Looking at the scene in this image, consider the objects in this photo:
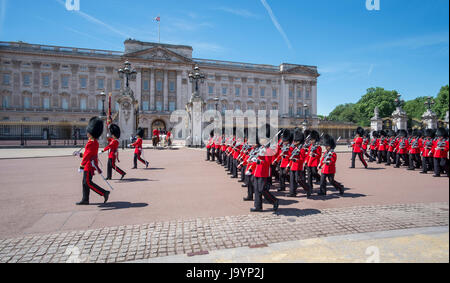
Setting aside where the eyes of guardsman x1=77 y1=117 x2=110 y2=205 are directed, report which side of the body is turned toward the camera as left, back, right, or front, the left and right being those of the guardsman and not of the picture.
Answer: left

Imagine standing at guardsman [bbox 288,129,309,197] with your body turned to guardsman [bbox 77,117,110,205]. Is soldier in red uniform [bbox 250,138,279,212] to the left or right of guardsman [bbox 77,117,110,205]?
left

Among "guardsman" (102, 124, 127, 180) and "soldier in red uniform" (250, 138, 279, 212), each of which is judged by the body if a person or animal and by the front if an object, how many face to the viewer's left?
2

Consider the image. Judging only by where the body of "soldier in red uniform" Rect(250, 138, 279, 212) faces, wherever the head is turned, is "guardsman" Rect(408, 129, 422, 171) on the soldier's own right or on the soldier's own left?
on the soldier's own right

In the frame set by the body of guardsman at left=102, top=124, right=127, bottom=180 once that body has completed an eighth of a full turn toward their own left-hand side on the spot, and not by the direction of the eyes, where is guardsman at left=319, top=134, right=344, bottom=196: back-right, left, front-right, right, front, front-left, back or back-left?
left

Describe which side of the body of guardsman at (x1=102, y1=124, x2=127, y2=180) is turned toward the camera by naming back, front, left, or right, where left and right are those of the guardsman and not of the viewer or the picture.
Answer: left

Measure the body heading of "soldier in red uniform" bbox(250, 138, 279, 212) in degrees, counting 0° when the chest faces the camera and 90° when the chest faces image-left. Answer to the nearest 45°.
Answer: approximately 90°

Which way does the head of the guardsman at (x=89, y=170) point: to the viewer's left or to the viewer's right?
to the viewer's left

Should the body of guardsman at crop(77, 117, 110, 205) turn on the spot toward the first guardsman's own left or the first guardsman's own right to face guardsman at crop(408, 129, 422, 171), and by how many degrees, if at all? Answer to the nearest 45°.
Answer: approximately 180°

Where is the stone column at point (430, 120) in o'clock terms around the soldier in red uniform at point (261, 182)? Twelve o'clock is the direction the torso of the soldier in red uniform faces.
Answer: The stone column is roughly at 4 o'clock from the soldier in red uniform.

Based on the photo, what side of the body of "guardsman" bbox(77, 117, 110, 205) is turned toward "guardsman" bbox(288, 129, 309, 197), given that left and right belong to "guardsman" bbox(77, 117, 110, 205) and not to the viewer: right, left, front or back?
back

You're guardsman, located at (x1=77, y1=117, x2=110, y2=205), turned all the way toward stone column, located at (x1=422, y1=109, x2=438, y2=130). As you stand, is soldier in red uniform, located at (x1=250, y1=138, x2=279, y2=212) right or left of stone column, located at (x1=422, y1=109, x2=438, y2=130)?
right

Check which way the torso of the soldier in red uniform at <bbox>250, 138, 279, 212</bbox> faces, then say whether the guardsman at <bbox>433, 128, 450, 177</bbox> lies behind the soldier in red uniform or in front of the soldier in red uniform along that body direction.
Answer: behind
